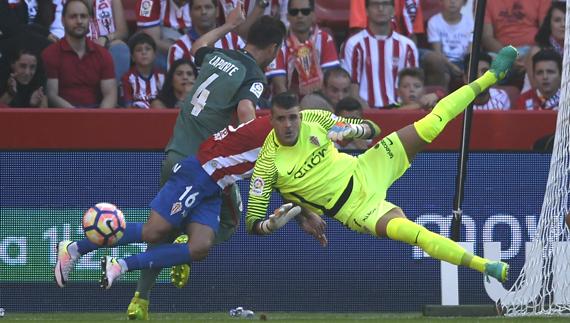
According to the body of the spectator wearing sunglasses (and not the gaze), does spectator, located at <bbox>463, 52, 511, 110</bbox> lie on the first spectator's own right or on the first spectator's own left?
on the first spectator's own left

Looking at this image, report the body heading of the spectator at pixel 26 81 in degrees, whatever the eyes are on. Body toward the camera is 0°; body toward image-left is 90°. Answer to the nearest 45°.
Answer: approximately 0°

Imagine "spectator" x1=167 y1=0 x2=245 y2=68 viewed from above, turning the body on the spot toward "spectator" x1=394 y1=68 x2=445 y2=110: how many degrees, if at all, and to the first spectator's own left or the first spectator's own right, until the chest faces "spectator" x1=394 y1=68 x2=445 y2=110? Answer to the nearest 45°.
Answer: approximately 90° to the first spectator's own left

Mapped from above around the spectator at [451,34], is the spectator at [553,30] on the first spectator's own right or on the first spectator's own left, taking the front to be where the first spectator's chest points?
on the first spectator's own left
